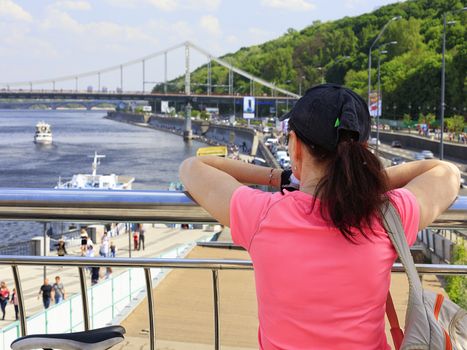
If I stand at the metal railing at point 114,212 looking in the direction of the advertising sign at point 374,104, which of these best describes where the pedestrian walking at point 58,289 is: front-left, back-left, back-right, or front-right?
front-left

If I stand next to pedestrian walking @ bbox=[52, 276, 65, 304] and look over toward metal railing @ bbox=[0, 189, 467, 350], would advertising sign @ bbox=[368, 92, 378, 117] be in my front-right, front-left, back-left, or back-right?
back-left

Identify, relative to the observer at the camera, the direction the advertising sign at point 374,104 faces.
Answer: facing the viewer

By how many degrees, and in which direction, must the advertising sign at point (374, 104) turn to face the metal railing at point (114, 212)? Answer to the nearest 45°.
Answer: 0° — it already faces it

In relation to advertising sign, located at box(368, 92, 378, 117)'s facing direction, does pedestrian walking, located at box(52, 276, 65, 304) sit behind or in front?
in front
